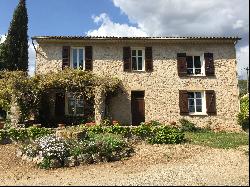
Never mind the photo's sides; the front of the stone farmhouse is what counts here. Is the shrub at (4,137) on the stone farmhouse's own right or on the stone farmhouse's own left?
on the stone farmhouse's own right

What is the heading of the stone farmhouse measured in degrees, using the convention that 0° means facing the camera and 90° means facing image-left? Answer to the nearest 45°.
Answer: approximately 0°

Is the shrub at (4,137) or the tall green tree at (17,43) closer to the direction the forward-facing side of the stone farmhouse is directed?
the shrub

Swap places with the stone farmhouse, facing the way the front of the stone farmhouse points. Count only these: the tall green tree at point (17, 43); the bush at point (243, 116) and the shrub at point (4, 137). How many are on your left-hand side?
1

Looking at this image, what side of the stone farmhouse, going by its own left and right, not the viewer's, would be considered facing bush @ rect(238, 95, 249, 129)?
left

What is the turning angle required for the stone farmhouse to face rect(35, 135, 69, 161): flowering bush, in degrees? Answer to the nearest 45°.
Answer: approximately 45° to its right

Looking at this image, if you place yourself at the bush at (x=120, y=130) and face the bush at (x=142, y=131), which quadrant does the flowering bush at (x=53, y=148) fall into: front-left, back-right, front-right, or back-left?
back-right

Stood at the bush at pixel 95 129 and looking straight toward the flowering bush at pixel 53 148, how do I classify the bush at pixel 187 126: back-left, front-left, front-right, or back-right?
back-left
